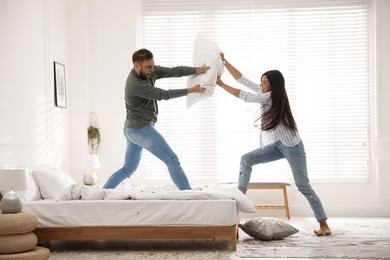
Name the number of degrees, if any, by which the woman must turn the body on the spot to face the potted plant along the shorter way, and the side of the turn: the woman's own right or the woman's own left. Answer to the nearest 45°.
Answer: approximately 45° to the woman's own right

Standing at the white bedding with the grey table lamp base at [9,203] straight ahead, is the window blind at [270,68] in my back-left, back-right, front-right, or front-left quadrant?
back-right

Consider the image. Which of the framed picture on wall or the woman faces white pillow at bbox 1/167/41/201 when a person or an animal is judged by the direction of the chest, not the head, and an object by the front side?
the woman

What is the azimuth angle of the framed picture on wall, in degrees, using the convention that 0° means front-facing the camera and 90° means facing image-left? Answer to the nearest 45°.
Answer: approximately 270°

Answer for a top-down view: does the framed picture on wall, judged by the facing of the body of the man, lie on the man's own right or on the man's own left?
on the man's own left

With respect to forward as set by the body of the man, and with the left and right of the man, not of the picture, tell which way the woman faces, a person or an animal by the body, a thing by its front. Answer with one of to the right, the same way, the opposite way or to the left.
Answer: the opposite way

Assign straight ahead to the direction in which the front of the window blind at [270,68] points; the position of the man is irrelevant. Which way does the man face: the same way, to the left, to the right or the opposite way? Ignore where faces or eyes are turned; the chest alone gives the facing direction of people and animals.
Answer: to the left

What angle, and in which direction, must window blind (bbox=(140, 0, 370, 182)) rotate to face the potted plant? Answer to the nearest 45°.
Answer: approximately 90° to its right

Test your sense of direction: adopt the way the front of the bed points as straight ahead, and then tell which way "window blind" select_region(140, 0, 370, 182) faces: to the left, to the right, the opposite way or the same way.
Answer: to the right

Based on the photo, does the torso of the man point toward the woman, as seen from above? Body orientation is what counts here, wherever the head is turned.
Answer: yes

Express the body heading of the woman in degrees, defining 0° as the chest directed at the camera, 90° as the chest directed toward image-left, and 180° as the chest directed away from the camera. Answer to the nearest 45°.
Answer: approximately 90°
